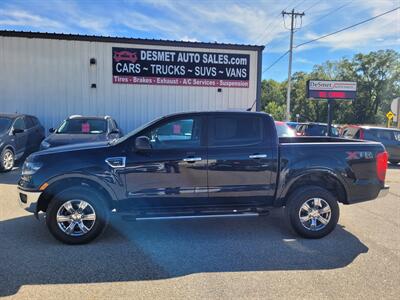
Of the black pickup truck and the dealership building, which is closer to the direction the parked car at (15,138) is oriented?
the black pickup truck

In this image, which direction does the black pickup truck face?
to the viewer's left

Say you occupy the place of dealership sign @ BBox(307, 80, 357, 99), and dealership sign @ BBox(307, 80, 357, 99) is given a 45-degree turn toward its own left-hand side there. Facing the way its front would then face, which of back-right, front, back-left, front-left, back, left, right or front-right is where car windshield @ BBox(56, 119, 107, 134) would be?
right

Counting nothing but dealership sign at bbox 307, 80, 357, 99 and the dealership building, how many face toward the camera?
2

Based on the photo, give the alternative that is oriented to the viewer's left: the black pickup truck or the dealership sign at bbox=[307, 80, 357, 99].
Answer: the black pickup truck

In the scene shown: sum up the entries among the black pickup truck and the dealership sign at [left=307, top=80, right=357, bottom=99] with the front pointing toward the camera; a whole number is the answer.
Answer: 1

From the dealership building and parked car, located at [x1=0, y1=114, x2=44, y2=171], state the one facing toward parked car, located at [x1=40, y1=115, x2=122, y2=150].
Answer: the dealership building

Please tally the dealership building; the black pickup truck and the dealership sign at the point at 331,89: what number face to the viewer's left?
1

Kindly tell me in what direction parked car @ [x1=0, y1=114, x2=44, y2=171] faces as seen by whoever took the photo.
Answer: facing the viewer and to the left of the viewer

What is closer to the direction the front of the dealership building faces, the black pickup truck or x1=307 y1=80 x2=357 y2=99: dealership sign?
the black pickup truck

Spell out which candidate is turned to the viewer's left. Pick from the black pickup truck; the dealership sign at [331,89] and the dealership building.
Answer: the black pickup truck

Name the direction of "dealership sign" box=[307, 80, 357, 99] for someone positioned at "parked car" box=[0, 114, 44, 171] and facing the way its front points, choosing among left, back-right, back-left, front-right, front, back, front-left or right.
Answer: back-left

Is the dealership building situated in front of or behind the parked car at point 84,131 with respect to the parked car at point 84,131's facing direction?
behind

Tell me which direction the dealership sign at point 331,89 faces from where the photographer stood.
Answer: facing the viewer

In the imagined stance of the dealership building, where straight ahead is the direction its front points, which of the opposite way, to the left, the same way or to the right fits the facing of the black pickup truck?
to the right

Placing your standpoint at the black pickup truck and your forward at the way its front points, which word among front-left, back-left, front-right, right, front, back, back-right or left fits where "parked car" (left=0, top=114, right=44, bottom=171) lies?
front-right
